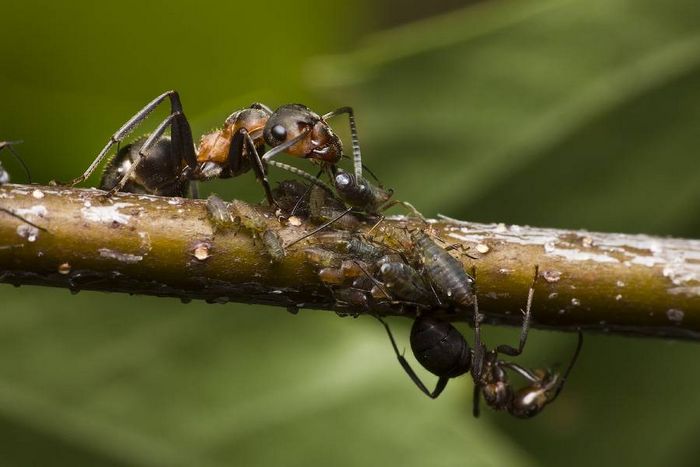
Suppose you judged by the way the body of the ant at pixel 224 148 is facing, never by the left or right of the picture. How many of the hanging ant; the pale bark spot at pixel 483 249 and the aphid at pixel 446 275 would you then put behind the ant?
0

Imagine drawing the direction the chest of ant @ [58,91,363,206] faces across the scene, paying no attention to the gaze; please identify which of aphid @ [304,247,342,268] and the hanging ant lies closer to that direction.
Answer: the hanging ant

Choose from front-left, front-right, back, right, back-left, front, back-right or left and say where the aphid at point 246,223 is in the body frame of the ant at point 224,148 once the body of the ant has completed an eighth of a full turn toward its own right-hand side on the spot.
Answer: front-right

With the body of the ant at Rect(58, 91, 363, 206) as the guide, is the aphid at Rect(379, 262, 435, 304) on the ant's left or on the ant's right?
on the ant's right

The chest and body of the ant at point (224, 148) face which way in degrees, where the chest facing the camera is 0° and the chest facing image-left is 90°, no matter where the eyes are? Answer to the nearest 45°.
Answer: approximately 270°

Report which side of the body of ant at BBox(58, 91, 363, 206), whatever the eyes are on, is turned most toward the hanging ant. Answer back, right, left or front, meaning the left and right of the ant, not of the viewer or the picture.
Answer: front

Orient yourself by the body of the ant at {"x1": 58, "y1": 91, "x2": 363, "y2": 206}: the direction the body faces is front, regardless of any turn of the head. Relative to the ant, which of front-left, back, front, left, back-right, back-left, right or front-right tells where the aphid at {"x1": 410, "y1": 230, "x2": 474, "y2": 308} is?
front-right
